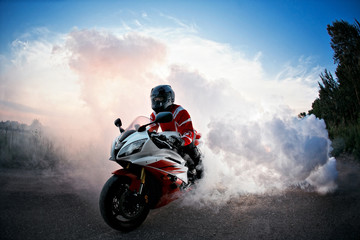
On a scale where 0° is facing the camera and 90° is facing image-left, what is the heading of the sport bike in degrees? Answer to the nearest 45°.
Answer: approximately 45°

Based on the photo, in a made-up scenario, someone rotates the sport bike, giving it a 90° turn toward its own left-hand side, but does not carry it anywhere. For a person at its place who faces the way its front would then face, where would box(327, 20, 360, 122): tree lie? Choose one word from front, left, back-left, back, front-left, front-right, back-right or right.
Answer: left
